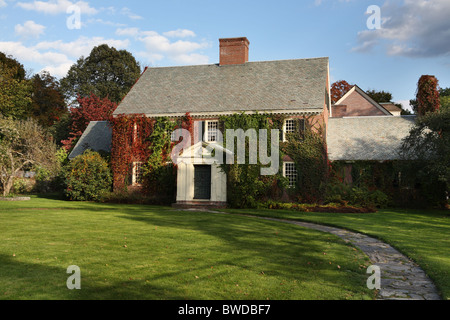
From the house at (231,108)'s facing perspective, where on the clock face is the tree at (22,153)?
The tree is roughly at 3 o'clock from the house.

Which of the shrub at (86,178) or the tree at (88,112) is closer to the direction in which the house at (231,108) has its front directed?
the shrub

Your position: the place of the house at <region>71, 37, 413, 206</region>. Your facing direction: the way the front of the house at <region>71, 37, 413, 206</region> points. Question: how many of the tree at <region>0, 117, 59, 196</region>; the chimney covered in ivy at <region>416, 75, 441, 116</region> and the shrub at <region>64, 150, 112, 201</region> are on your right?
2

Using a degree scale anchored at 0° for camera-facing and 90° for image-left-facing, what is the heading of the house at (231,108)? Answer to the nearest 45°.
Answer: approximately 0°

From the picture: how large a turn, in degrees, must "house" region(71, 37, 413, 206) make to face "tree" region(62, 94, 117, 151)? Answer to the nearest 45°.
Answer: approximately 135° to its right

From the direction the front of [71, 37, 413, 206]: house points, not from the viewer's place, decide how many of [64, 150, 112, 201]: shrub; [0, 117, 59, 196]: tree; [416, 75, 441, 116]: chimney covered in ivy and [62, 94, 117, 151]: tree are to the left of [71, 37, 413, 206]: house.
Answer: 1

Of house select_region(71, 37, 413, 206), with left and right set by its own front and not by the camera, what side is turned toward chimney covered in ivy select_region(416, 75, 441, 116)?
left

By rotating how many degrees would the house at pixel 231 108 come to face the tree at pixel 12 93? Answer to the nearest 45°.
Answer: approximately 135° to its right

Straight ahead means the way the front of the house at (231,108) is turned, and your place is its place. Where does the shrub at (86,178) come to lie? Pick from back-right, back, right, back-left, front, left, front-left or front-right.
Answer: right
